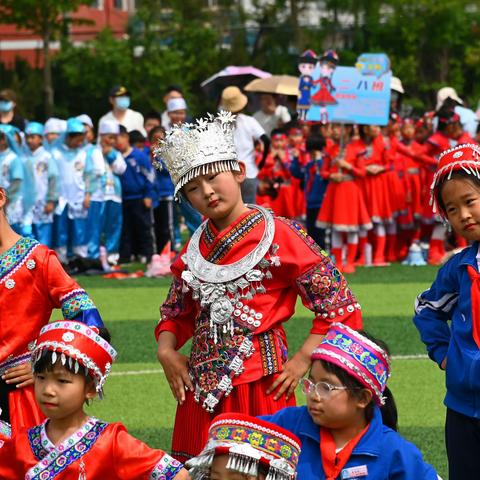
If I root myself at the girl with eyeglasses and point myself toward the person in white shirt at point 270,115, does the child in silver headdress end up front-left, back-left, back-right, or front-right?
front-left

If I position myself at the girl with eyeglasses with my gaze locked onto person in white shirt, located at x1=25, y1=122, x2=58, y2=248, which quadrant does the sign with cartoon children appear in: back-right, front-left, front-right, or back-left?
front-right

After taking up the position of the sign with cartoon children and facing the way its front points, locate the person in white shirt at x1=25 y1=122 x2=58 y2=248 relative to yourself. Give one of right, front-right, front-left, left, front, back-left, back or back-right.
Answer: right

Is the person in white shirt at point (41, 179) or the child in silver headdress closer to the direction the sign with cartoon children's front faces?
the child in silver headdress

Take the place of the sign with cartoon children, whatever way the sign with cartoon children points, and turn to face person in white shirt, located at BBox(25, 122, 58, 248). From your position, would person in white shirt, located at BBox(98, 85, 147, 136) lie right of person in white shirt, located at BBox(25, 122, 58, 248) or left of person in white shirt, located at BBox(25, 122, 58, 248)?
right

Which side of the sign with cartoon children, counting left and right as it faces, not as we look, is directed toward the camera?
front

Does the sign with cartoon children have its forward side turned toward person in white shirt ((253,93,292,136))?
no

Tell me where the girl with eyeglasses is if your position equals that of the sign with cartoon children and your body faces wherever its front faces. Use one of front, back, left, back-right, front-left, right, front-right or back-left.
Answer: front

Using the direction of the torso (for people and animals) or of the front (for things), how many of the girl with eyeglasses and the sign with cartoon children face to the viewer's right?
0

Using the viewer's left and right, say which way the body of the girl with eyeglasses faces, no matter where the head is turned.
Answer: facing the viewer and to the left of the viewer

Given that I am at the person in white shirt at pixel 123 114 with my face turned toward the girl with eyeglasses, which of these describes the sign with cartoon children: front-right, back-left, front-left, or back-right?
front-left

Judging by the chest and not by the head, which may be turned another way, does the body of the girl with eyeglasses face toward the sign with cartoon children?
no

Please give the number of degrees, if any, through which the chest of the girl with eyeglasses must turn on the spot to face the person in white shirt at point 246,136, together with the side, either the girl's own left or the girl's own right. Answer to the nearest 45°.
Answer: approximately 135° to the girl's own right

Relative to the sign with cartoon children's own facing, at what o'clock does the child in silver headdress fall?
The child in silver headdress is roughly at 12 o'clock from the sign with cartoon children.

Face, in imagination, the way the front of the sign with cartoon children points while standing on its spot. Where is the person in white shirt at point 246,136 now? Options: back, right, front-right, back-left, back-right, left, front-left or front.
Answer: right

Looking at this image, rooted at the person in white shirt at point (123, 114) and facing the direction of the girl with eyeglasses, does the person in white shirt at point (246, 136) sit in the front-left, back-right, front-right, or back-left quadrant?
front-left

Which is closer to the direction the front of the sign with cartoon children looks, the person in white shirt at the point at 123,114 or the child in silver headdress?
the child in silver headdress
